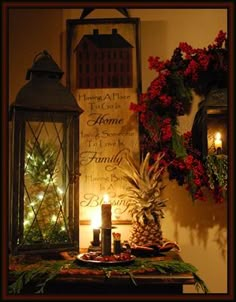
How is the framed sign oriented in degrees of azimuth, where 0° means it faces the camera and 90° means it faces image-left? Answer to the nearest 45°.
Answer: approximately 0°
